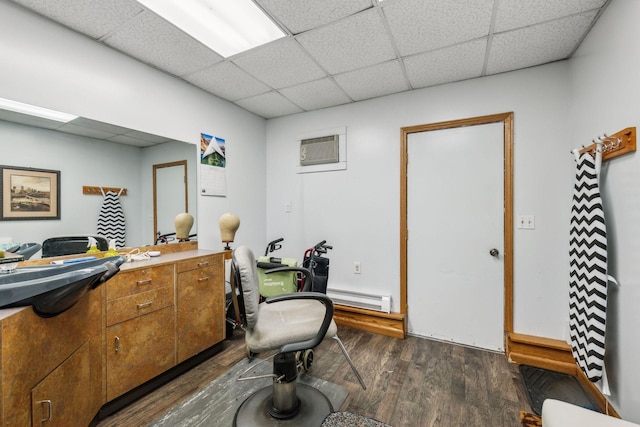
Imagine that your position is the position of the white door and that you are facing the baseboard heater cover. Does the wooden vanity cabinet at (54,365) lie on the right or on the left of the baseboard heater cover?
left

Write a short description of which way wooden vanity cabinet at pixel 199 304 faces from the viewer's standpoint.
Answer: facing the viewer and to the right of the viewer

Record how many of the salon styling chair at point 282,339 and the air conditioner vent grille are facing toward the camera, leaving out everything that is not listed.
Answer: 1

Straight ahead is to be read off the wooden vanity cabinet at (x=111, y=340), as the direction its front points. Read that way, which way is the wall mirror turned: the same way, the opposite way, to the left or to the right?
the same way

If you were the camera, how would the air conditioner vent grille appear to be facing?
facing the viewer

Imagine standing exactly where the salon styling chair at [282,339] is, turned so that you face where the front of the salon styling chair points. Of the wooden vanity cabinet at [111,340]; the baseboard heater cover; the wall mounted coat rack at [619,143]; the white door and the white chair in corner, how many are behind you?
1

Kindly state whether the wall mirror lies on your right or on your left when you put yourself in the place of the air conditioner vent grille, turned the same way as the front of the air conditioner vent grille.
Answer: on your right

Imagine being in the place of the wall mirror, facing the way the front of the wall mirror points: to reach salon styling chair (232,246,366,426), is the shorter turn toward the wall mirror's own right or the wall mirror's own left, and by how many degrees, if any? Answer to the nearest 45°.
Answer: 0° — it already faces it

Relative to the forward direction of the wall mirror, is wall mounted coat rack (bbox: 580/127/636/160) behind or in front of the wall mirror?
in front

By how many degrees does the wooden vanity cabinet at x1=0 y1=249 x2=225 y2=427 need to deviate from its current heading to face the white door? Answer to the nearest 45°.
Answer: approximately 45° to its left

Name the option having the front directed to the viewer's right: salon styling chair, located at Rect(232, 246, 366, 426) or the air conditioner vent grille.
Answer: the salon styling chair

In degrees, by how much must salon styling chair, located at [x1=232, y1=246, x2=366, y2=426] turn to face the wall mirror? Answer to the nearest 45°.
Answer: approximately 180°

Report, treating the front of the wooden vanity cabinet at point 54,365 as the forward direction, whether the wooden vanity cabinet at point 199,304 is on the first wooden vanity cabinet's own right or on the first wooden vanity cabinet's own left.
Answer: on the first wooden vanity cabinet's own left

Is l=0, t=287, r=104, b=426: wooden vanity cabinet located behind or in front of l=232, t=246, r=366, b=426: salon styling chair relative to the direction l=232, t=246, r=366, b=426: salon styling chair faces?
behind

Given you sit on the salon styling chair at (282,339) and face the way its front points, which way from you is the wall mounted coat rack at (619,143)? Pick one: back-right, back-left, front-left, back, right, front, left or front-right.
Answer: front

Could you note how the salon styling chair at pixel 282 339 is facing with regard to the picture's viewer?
facing to the right of the viewer

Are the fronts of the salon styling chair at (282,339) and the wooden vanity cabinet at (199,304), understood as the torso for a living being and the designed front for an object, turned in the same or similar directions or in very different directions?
same or similar directions
